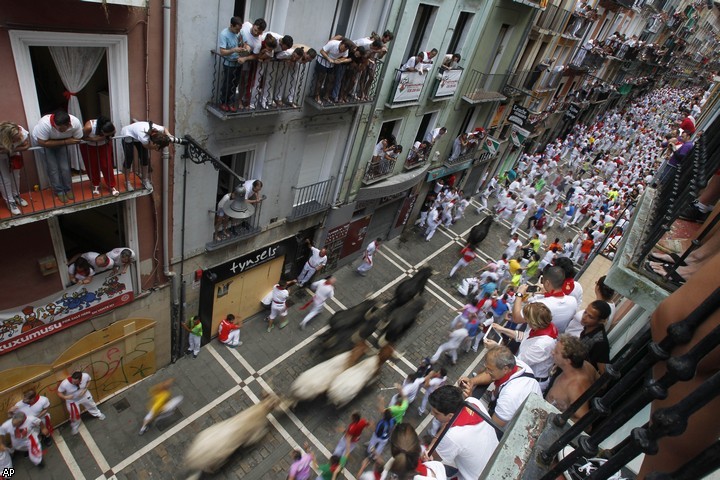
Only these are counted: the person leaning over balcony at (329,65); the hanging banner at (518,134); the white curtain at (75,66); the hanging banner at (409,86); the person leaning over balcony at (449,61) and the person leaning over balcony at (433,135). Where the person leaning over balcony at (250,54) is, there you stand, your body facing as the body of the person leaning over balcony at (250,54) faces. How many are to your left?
5

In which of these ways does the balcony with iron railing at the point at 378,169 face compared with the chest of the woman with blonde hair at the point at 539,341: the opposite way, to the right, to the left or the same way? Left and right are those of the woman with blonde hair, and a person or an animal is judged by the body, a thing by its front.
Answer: the opposite way

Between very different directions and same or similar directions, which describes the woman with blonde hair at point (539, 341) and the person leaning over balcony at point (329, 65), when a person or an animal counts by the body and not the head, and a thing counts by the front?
very different directions

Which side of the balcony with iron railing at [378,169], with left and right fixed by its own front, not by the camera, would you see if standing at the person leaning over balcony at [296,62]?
right

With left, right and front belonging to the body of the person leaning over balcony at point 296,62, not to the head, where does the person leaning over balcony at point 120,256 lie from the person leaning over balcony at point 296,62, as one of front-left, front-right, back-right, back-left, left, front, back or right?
right

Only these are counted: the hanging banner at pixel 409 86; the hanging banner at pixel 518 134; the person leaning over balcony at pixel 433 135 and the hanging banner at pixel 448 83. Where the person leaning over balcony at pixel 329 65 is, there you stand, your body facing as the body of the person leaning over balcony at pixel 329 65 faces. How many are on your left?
4

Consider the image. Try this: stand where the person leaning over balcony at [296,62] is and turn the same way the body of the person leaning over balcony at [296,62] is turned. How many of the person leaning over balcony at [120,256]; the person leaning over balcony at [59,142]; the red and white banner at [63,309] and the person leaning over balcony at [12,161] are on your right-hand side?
4

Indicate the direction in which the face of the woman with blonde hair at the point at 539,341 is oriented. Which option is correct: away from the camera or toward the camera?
away from the camera

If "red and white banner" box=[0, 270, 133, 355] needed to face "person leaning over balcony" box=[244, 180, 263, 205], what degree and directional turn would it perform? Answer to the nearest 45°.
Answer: approximately 45° to its left

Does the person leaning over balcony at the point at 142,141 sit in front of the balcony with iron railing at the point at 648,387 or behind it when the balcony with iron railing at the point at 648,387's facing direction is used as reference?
in front

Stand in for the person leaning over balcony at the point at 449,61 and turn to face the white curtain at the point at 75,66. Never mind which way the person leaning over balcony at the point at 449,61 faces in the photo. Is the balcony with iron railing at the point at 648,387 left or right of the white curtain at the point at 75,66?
left

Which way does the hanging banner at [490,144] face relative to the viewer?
toward the camera

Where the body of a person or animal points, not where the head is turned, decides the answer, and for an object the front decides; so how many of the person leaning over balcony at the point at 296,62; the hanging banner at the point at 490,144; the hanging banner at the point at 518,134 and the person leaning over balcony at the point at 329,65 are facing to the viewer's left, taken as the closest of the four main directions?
0
